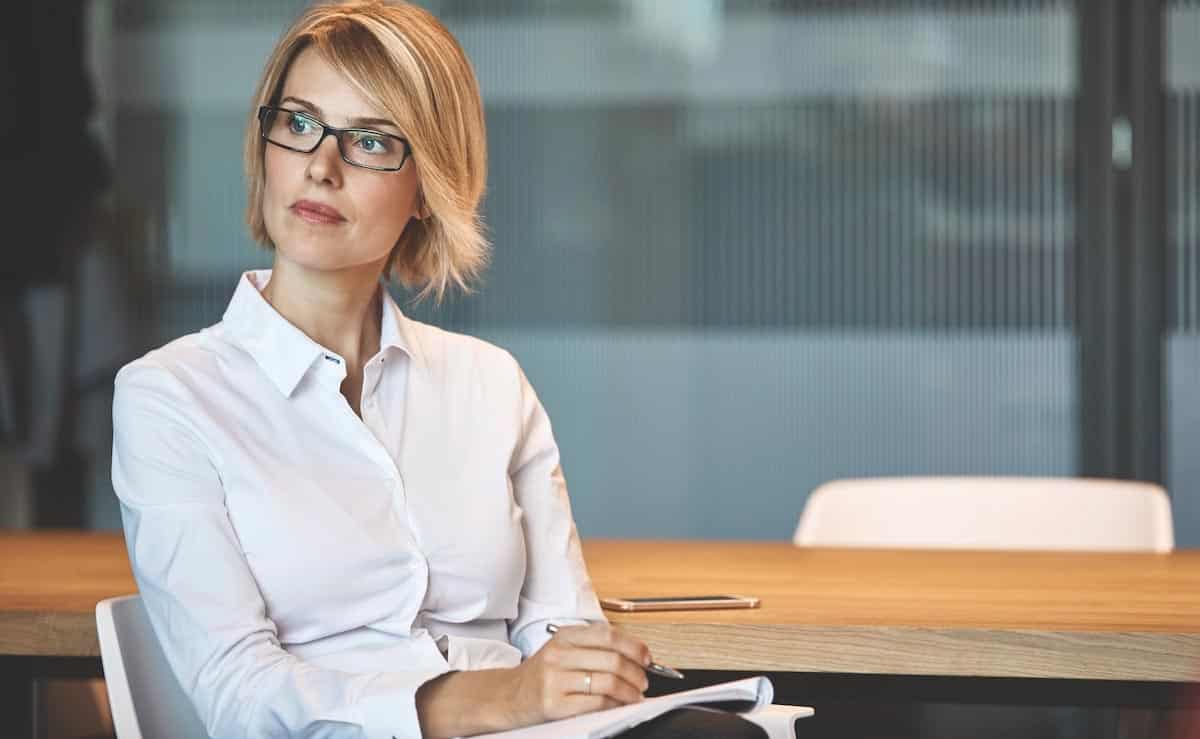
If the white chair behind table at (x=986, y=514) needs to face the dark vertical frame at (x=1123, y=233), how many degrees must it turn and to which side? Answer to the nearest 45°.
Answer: approximately 180°

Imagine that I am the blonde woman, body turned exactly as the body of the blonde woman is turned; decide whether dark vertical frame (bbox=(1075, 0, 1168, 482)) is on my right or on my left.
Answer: on my left

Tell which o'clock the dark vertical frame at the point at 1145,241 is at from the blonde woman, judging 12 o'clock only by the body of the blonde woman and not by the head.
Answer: The dark vertical frame is roughly at 9 o'clock from the blonde woman.

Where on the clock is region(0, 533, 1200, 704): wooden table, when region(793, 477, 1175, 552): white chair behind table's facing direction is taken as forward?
The wooden table is roughly at 12 o'clock from the white chair behind table.

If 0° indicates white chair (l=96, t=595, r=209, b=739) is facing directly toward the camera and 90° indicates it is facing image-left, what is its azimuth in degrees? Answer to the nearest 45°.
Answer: approximately 315°

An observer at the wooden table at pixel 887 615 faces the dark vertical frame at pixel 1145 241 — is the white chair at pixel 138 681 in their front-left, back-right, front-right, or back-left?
back-left

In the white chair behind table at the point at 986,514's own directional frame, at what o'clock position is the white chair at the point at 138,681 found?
The white chair is roughly at 1 o'clock from the white chair behind table.

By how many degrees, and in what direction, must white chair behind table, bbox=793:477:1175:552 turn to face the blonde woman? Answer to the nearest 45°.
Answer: approximately 45° to its right

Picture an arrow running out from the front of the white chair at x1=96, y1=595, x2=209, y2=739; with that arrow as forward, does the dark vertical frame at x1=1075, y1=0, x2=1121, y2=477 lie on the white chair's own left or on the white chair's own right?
on the white chair's own left

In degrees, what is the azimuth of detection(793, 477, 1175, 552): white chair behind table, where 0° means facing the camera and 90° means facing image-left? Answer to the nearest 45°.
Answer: approximately 0°

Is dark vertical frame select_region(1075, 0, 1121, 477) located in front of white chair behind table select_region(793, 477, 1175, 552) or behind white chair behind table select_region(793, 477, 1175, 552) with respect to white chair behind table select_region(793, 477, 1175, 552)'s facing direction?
behind

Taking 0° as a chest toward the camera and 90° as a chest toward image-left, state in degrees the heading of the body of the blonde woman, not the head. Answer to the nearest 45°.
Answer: approximately 315°
